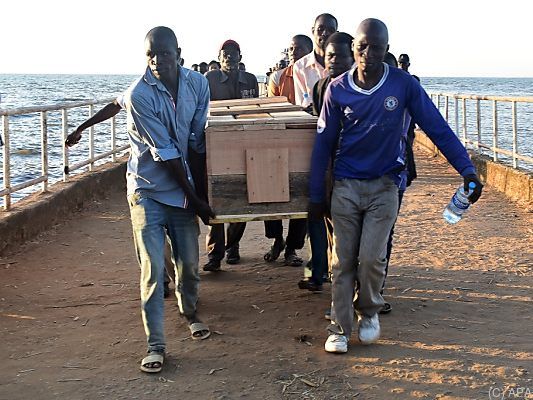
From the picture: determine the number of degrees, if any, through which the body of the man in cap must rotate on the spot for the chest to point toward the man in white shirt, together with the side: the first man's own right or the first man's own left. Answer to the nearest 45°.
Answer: approximately 45° to the first man's own left

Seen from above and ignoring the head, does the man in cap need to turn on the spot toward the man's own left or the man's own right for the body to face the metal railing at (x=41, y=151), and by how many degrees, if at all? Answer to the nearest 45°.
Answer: approximately 135° to the man's own right

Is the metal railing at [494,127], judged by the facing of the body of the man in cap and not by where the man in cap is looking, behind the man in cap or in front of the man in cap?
behind

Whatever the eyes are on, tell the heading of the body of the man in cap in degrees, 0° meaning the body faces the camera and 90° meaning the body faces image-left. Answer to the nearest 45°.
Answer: approximately 0°
